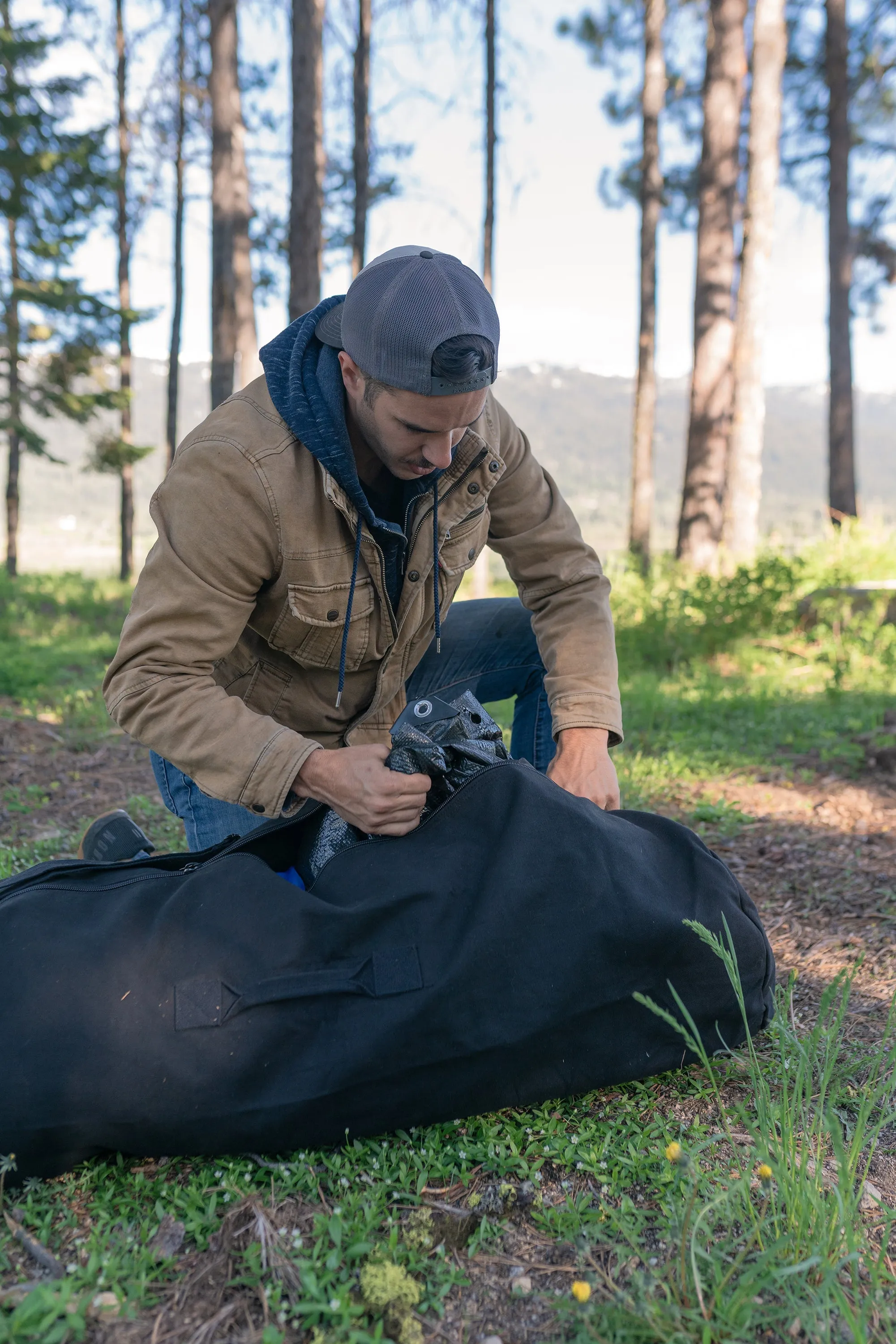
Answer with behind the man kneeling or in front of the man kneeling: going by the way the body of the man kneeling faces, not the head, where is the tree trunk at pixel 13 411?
behind

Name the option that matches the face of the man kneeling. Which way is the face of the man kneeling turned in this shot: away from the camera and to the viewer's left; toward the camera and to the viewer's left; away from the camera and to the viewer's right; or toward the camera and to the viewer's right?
toward the camera and to the viewer's right

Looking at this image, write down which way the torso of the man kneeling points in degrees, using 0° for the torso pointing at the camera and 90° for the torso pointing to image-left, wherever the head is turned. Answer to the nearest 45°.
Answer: approximately 315°

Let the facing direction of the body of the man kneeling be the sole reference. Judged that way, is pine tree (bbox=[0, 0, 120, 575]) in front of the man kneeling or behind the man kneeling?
behind
